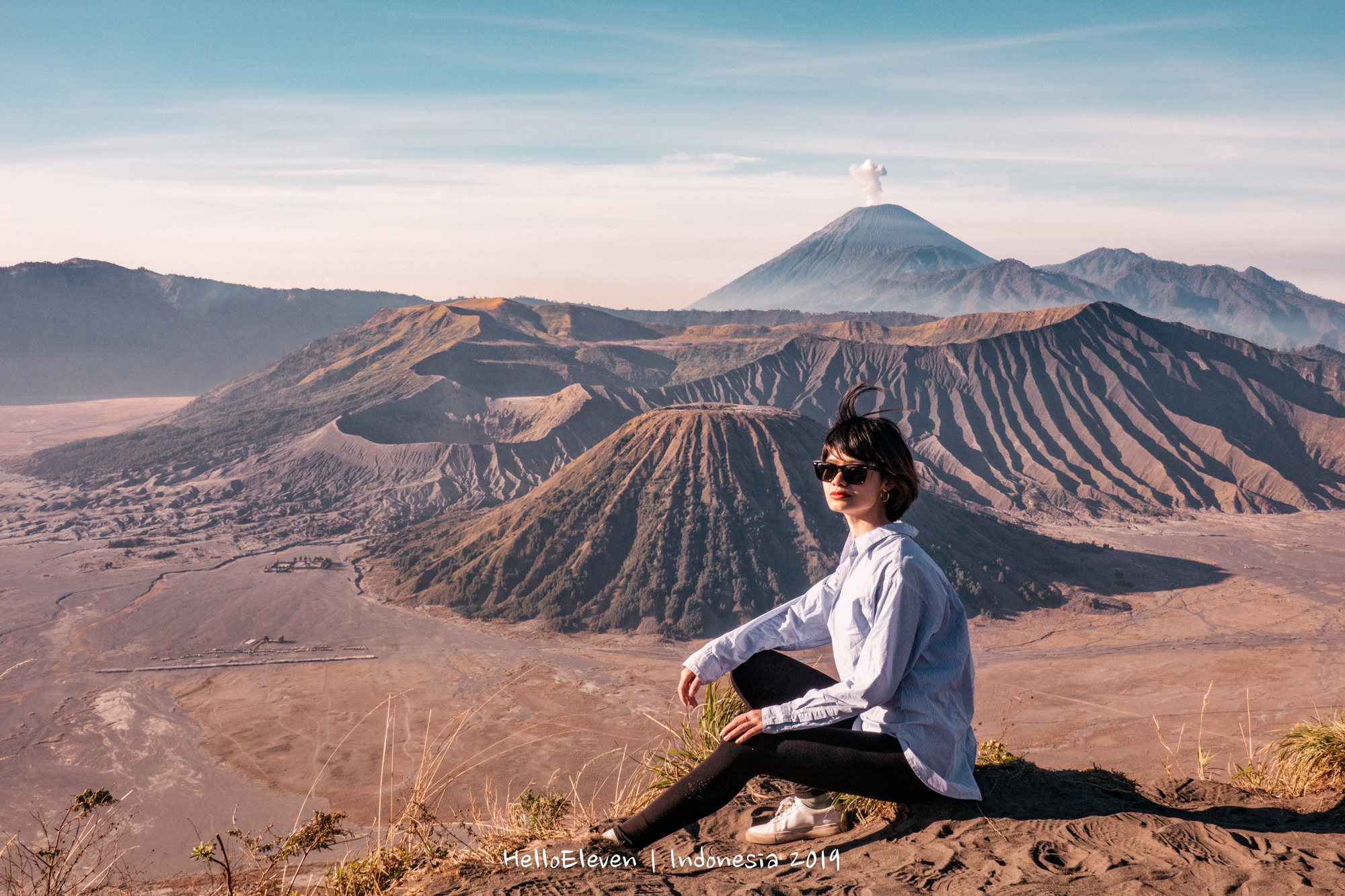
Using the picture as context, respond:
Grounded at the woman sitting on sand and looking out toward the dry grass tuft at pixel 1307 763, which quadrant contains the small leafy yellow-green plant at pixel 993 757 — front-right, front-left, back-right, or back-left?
front-left

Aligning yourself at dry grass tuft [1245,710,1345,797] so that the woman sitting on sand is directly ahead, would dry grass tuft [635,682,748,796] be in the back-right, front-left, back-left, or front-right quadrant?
front-right

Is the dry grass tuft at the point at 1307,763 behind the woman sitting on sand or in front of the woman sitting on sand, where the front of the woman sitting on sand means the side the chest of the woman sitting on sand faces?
behind

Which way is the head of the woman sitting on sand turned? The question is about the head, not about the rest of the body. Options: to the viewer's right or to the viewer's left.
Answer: to the viewer's left

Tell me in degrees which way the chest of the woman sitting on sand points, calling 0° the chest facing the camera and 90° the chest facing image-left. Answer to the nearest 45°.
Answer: approximately 90°
